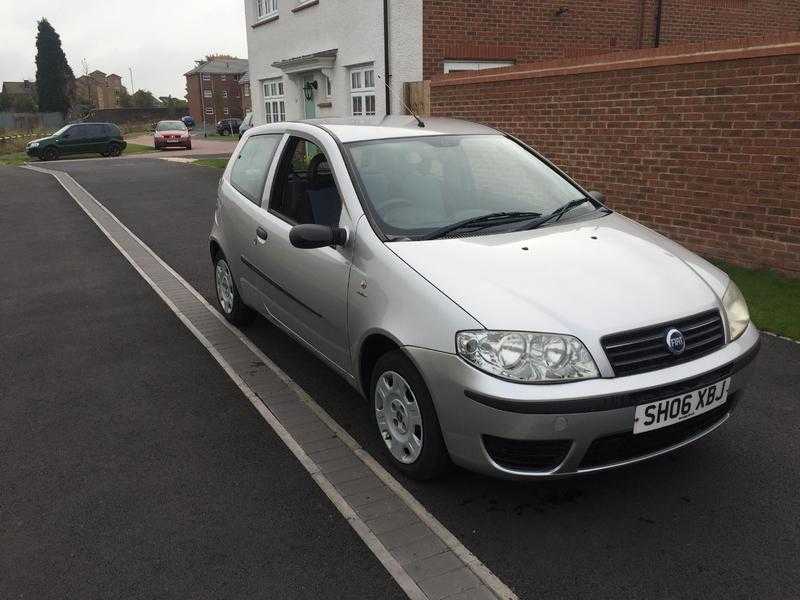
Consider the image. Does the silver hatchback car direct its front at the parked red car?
no

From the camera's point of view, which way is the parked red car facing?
toward the camera

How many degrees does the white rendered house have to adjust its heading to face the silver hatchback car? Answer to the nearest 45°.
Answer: approximately 45° to its left

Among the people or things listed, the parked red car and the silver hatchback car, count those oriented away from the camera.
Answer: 0

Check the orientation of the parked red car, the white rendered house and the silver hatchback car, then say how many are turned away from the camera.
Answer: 0

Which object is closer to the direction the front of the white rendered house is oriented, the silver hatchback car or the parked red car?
the silver hatchback car

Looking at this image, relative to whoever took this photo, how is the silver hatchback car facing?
facing the viewer and to the right of the viewer

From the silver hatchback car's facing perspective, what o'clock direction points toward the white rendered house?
The white rendered house is roughly at 7 o'clock from the silver hatchback car.

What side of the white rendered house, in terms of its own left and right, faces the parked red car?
right

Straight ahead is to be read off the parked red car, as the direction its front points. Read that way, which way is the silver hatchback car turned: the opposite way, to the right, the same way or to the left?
the same way

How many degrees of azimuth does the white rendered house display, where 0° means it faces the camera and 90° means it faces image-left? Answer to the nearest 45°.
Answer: approximately 45°

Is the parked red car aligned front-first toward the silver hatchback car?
yes
